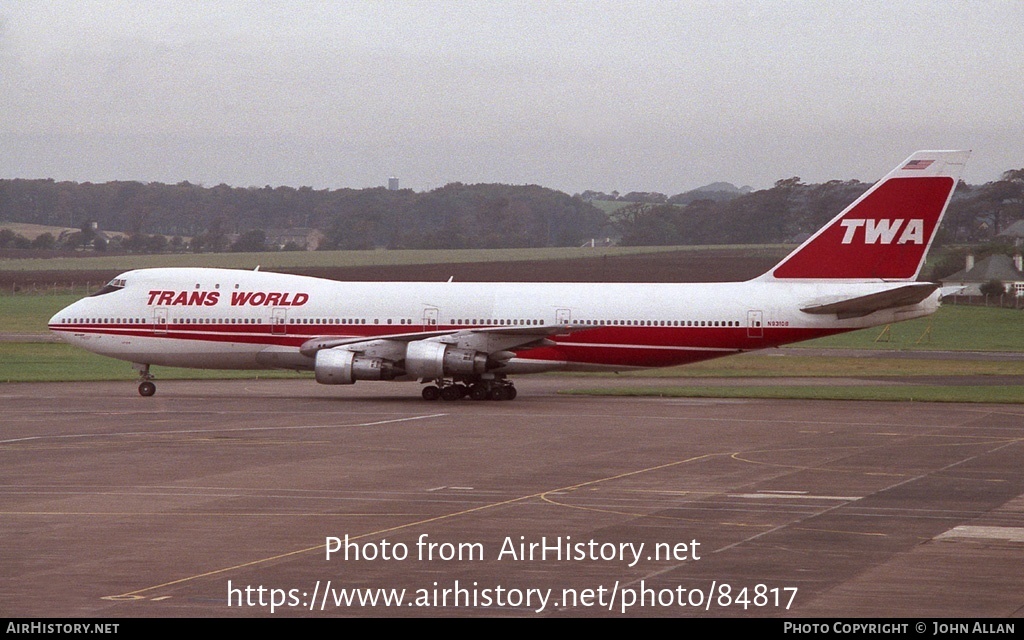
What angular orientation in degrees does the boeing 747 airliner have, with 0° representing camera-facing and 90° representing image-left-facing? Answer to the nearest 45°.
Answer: approximately 90°
